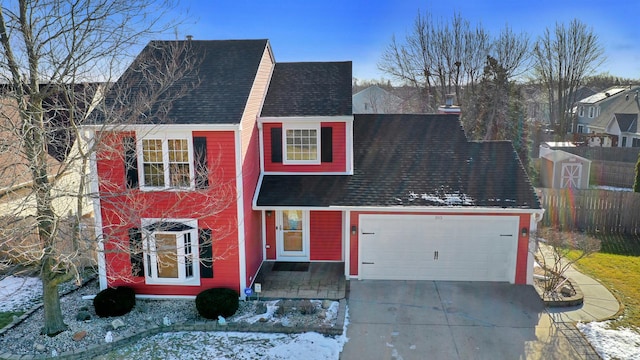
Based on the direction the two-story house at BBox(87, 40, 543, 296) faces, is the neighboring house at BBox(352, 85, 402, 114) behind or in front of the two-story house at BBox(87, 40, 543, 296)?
behind

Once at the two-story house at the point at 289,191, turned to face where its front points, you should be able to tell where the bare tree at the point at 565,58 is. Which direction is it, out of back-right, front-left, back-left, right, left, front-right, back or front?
back-left

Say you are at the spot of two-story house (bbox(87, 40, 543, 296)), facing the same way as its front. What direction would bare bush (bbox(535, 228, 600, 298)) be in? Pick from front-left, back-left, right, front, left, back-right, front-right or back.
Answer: left

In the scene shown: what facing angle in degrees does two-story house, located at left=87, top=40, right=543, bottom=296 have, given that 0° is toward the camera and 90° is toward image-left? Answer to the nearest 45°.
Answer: approximately 0°

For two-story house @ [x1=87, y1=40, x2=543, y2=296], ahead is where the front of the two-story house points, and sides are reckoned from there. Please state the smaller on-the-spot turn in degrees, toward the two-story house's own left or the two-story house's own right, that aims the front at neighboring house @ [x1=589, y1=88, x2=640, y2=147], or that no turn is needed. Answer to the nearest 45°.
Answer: approximately 135° to the two-story house's own left

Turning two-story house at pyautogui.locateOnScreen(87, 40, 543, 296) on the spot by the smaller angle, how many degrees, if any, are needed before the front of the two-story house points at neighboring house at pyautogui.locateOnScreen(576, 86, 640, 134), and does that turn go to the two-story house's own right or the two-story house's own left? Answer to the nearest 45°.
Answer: approximately 135° to the two-story house's own left

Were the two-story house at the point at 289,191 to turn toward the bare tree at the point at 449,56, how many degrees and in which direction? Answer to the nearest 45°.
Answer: approximately 135° to its left

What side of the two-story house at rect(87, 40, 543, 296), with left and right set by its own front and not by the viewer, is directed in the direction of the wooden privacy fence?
left

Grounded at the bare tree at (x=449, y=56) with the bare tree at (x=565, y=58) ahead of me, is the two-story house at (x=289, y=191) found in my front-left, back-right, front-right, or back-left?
back-right
